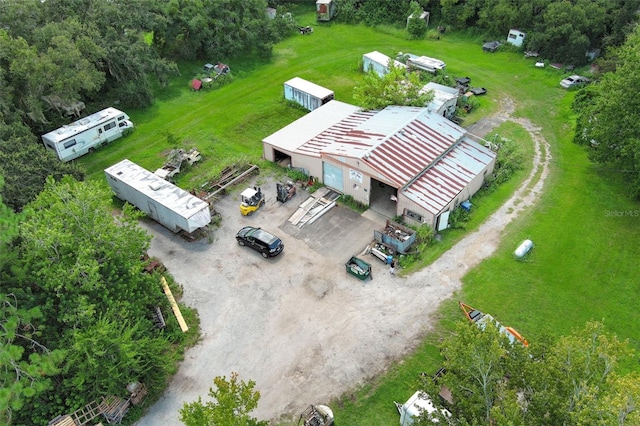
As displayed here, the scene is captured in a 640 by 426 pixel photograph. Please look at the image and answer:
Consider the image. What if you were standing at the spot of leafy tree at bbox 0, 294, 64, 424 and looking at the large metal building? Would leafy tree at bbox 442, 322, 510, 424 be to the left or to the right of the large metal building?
right

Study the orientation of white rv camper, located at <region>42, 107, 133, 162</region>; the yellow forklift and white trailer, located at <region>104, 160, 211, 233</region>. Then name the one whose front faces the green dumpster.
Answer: the white trailer

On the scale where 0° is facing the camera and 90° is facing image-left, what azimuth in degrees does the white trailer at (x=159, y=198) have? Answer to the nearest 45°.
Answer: approximately 315°

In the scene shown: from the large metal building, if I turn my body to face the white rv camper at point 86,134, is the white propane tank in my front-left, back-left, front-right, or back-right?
back-left

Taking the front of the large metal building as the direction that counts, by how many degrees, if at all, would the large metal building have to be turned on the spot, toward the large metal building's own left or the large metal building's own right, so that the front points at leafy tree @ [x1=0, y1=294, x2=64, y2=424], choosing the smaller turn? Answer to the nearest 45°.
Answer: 0° — it already faces it

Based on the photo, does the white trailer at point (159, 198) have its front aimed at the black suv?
yes

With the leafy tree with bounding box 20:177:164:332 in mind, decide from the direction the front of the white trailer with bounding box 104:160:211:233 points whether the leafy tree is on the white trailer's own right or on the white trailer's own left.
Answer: on the white trailer's own right

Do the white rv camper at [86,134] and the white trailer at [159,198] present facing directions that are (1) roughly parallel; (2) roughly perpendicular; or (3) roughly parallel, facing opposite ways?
roughly perpendicular
